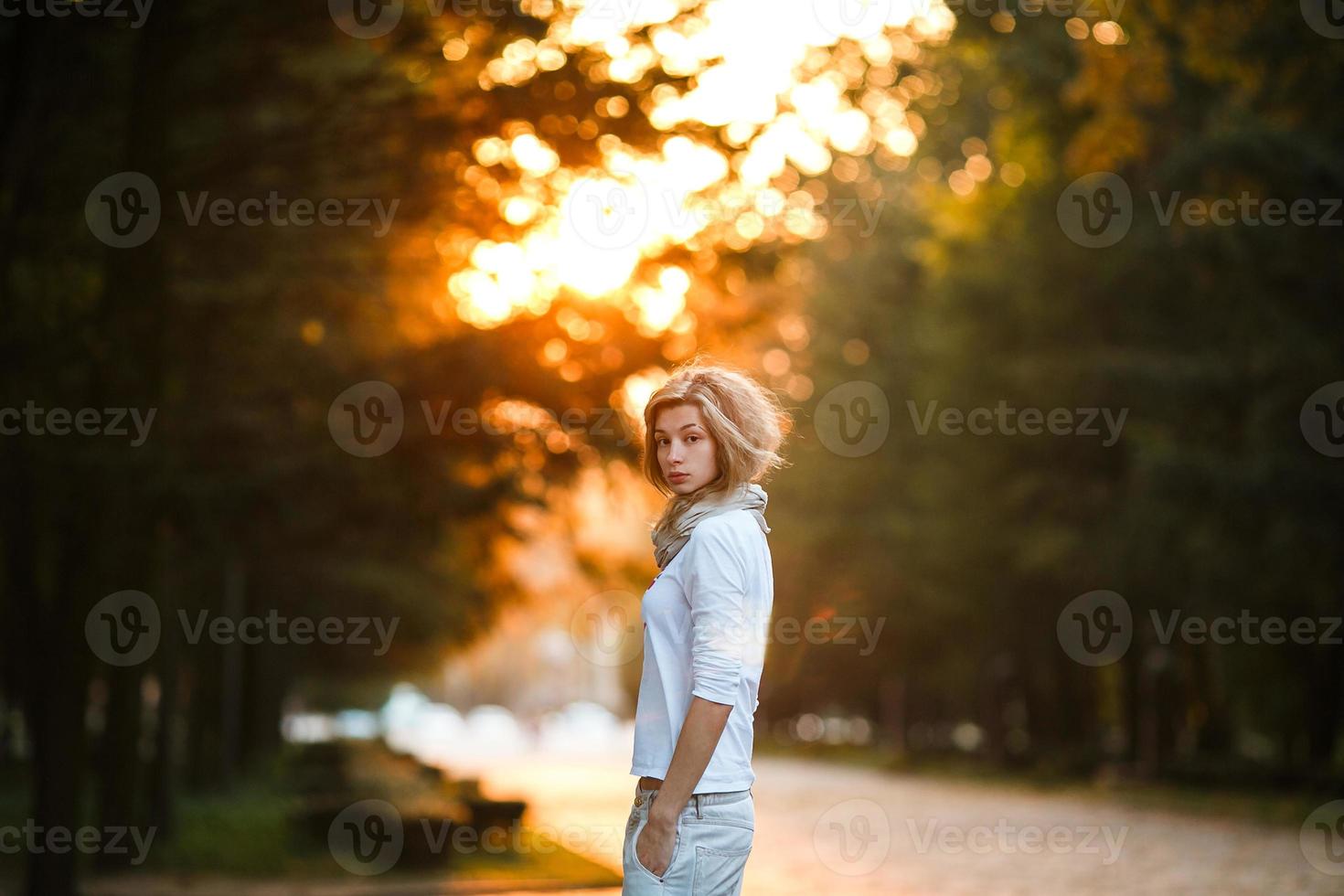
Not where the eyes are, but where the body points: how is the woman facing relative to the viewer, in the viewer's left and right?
facing to the left of the viewer
